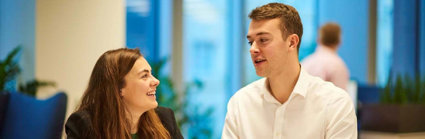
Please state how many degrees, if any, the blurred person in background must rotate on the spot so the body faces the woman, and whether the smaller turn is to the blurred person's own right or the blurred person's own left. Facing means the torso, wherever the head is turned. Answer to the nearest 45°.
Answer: approximately 180°

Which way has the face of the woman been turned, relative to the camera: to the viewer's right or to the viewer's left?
to the viewer's right

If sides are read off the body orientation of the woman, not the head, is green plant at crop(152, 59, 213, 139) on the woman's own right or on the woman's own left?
on the woman's own left

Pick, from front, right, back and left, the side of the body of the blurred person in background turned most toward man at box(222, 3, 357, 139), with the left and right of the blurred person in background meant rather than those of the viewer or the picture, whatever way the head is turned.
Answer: back

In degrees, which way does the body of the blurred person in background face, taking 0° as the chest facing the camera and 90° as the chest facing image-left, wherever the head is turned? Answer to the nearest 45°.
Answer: approximately 180°

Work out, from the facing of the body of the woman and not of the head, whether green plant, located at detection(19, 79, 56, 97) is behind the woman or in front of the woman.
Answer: behind

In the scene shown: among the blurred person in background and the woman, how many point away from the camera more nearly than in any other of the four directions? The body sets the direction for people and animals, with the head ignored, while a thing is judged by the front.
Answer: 1

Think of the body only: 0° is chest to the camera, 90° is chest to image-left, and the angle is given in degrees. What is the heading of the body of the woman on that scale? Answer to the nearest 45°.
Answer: approximately 315°

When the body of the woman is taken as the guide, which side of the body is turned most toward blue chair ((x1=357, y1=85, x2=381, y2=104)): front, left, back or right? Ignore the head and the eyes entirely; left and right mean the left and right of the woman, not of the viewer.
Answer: left

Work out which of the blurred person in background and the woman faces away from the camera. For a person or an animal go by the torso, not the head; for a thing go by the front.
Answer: the blurred person in background

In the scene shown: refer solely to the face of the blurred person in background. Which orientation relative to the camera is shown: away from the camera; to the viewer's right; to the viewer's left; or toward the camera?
away from the camera
